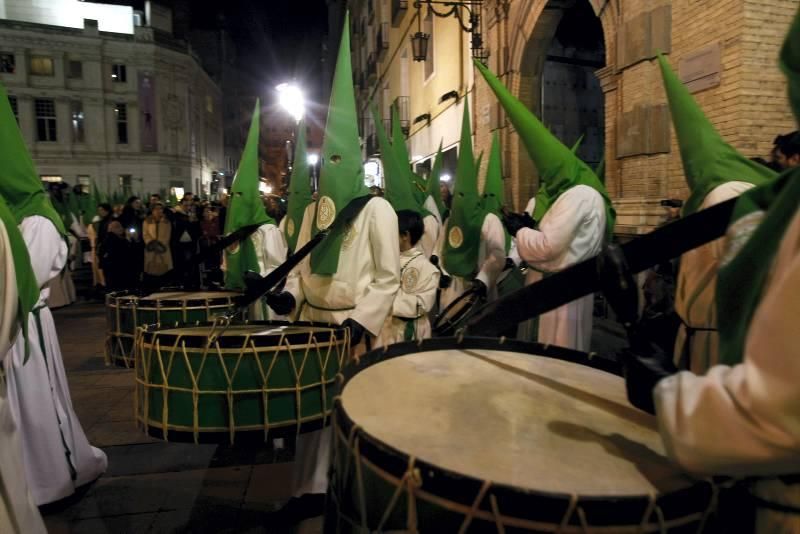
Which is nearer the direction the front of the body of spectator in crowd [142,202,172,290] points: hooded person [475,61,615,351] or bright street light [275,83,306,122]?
the hooded person

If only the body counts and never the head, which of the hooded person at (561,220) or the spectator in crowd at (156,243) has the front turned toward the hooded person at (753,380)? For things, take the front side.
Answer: the spectator in crowd

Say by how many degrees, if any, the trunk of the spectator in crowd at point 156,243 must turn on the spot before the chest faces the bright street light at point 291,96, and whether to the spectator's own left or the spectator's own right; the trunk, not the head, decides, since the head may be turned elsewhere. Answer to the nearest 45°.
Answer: approximately 135° to the spectator's own left

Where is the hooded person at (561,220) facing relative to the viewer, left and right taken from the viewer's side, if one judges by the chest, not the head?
facing to the left of the viewer

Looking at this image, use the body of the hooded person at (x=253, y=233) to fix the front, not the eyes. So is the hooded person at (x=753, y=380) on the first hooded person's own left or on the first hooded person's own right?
on the first hooded person's own left
